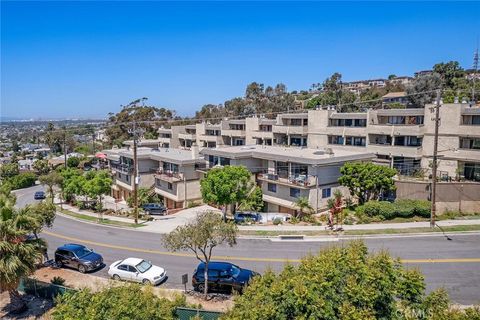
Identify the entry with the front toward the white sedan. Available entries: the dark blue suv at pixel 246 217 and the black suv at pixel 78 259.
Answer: the black suv

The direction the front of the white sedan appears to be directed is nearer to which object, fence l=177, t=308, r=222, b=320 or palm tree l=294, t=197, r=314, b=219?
the fence

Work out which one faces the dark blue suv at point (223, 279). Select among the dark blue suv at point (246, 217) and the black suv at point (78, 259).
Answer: the black suv at point (78, 259)

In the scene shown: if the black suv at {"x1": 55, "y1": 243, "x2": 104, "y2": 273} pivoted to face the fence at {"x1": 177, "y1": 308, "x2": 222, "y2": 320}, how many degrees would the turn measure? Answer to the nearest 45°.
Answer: approximately 45° to its right

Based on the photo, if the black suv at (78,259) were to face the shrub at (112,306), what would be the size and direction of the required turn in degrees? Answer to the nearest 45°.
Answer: approximately 45° to its right

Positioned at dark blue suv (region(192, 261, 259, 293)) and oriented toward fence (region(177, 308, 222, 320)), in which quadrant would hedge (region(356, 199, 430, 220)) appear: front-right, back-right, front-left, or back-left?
back-left

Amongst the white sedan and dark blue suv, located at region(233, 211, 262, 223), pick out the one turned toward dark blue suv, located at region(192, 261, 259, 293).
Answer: the white sedan
